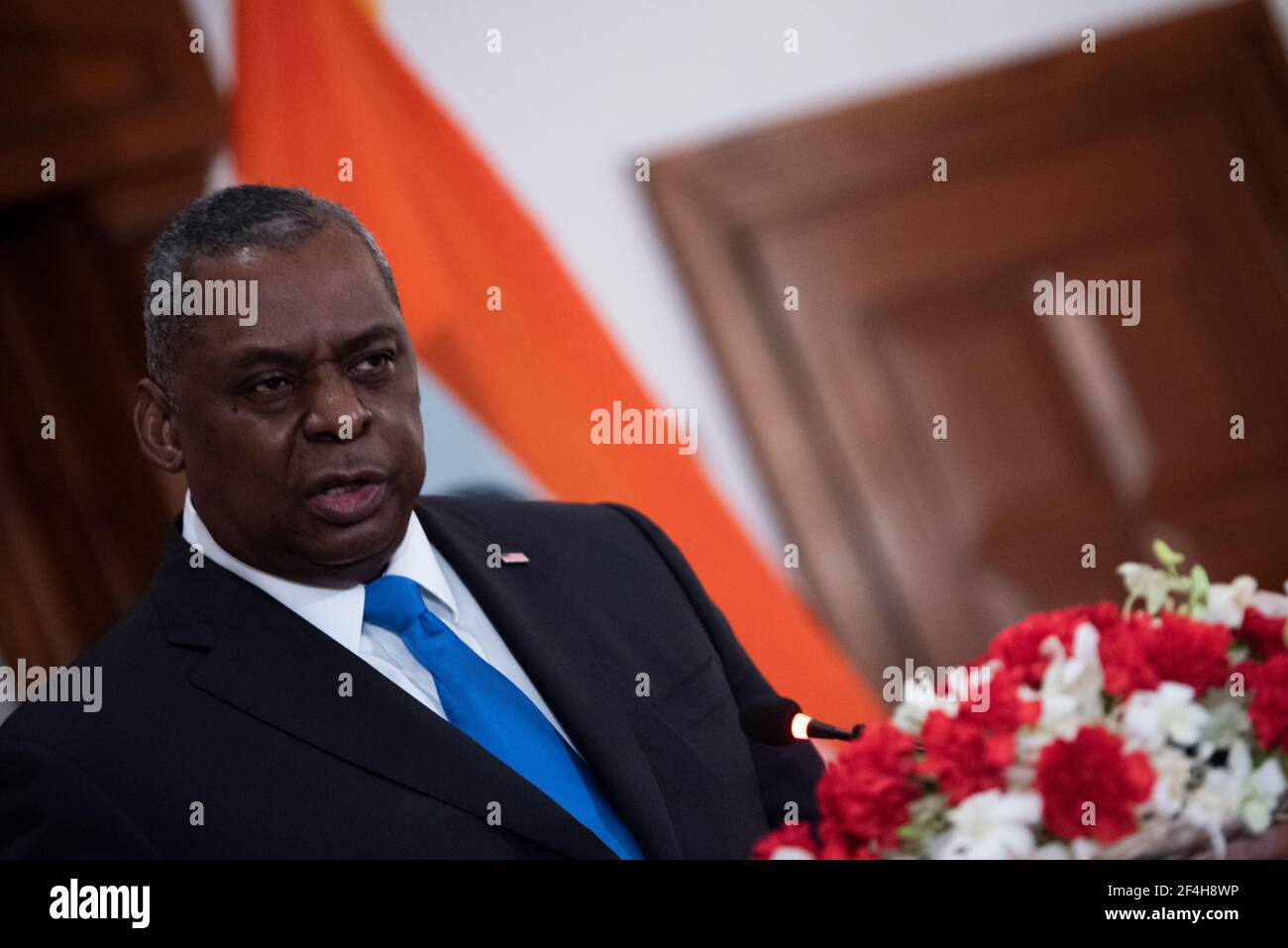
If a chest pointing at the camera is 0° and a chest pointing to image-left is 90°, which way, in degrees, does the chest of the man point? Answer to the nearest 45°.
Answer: approximately 315°

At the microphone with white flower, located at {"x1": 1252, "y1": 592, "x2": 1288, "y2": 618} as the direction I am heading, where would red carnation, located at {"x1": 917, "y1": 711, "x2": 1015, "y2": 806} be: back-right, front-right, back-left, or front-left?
front-right

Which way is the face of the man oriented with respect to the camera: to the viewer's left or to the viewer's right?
to the viewer's right

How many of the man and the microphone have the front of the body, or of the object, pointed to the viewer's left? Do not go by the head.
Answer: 1

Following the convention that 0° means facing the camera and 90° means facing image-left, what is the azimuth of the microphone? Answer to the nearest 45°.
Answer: approximately 90°
